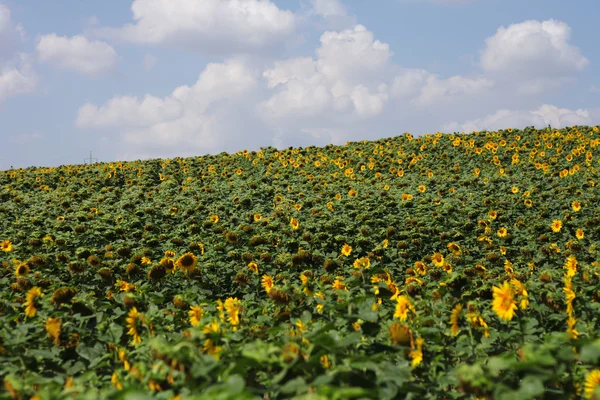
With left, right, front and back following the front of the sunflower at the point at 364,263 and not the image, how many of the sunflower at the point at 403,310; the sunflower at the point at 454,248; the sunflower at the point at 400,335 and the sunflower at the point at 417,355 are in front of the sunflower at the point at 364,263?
3

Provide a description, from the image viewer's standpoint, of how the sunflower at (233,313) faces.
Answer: facing the viewer and to the right of the viewer

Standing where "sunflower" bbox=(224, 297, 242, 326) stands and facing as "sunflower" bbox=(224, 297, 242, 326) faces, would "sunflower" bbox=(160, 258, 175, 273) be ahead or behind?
behind

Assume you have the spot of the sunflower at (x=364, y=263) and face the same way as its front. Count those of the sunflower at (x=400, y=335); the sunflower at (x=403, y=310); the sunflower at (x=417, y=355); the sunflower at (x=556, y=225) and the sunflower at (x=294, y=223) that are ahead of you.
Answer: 3

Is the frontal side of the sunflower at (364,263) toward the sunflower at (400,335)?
yes

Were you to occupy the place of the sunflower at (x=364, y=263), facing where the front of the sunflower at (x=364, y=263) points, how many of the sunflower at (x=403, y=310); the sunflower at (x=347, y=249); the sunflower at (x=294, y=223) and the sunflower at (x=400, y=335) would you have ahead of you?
2

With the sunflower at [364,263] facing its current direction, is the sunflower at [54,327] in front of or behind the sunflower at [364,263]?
in front

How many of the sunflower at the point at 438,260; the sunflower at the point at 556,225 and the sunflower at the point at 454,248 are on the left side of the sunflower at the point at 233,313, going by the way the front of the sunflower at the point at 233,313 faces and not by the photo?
3

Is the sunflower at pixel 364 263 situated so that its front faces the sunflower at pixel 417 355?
yes

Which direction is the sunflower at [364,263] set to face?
toward the camera

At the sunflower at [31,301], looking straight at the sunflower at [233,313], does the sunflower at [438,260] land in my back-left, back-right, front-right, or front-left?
front-left

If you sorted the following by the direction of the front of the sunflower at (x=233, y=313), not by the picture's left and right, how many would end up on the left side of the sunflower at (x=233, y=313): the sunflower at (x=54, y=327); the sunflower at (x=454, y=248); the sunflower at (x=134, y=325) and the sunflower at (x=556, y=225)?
2

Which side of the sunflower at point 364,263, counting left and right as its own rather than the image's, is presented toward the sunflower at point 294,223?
back

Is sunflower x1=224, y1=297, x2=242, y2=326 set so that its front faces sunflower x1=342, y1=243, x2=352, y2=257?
no

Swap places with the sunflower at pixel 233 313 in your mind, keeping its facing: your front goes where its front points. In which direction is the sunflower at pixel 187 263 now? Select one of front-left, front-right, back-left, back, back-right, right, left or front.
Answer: back-left

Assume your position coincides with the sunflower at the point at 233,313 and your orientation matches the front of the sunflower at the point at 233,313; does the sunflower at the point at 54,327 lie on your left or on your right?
on your right
